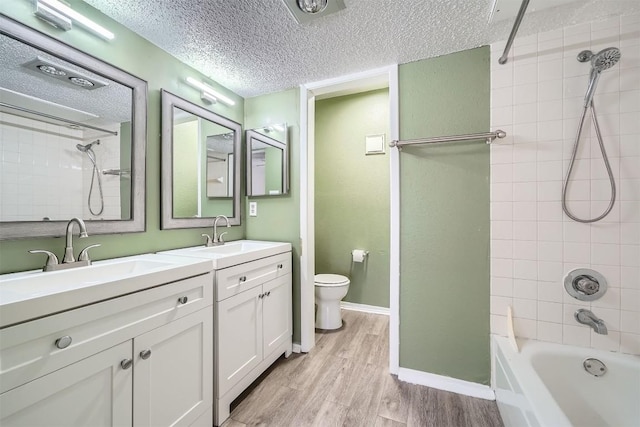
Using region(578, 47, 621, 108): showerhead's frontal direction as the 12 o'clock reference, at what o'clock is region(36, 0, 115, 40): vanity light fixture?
The vanity light fixture is roughly at 3 o'clock from the showerhead.

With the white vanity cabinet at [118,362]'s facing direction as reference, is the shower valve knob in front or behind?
in front

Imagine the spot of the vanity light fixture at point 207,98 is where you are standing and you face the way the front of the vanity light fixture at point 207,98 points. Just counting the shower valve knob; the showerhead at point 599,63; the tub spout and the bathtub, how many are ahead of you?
4

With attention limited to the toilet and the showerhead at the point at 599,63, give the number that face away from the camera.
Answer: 0

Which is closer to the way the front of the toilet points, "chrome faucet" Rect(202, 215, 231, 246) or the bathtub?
the bathtub

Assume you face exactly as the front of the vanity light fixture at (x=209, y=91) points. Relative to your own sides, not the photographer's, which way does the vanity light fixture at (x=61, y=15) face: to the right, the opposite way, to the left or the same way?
the same way

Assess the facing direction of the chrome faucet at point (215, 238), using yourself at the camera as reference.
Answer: facing the viewer and to the right of the viewer

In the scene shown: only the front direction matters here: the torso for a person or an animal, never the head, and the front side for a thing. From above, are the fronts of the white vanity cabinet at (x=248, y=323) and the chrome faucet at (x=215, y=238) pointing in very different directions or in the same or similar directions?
same or similar directions

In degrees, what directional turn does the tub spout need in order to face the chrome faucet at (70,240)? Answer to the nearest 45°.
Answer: approximately 90° to its right

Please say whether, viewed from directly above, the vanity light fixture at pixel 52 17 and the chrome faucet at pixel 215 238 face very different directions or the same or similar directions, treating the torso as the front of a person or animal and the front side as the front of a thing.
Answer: same or similar directions

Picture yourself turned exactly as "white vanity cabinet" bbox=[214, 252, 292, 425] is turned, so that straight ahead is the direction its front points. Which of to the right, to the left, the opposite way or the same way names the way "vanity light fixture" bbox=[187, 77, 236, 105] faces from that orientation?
the same way

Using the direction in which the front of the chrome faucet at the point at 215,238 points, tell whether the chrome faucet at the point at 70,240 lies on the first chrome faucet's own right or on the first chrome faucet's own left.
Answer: on the first chrome faucet's own right

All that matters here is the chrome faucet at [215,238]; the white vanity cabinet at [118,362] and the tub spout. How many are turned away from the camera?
0

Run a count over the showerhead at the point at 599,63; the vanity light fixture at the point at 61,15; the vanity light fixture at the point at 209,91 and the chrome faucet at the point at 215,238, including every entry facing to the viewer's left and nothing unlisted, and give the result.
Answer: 0

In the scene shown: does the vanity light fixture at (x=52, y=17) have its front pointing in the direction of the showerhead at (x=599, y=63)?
yes

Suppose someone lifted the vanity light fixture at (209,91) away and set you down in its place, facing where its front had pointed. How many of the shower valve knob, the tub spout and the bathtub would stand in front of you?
3
